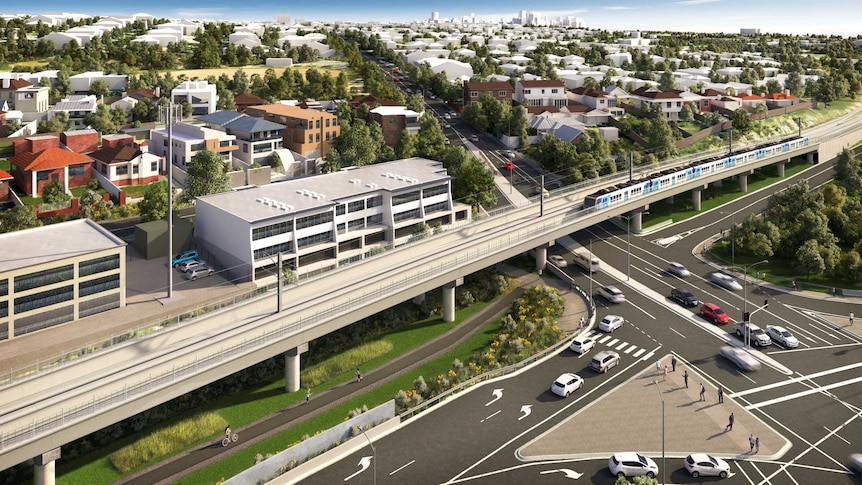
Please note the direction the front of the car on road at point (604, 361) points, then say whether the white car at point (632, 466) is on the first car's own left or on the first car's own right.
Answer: on the first car's own right

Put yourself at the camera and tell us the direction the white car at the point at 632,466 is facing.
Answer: facing to the right of the viewer

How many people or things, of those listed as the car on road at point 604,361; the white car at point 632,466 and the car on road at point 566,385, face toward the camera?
0

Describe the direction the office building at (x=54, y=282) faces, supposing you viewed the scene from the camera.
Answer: facing the viewer and to the right of the viewer

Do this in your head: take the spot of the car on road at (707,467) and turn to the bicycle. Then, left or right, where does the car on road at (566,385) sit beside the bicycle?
right

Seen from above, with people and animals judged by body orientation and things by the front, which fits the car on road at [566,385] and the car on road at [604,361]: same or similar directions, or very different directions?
same or similar directions

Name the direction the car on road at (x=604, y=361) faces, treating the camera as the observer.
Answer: facing away from the viewer and to the right of the viewer

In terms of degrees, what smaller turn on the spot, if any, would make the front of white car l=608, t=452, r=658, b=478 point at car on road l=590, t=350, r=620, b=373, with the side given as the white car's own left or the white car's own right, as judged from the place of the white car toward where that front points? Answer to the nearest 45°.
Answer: approximately 90° to the white car's own left

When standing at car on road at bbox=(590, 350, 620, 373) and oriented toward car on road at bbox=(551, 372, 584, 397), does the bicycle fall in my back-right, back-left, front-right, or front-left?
front-right

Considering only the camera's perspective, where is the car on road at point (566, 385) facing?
facing away from the viewer and to the right of the viewer

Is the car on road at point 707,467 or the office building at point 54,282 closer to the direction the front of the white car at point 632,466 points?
the car on road
